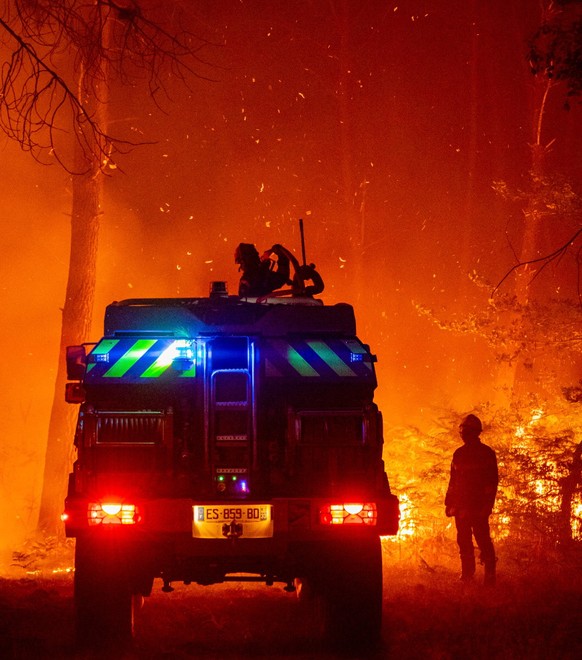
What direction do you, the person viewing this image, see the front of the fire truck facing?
facing away from the viewer

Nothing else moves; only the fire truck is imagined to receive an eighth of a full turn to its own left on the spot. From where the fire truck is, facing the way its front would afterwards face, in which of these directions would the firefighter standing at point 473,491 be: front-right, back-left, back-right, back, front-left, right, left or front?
right
